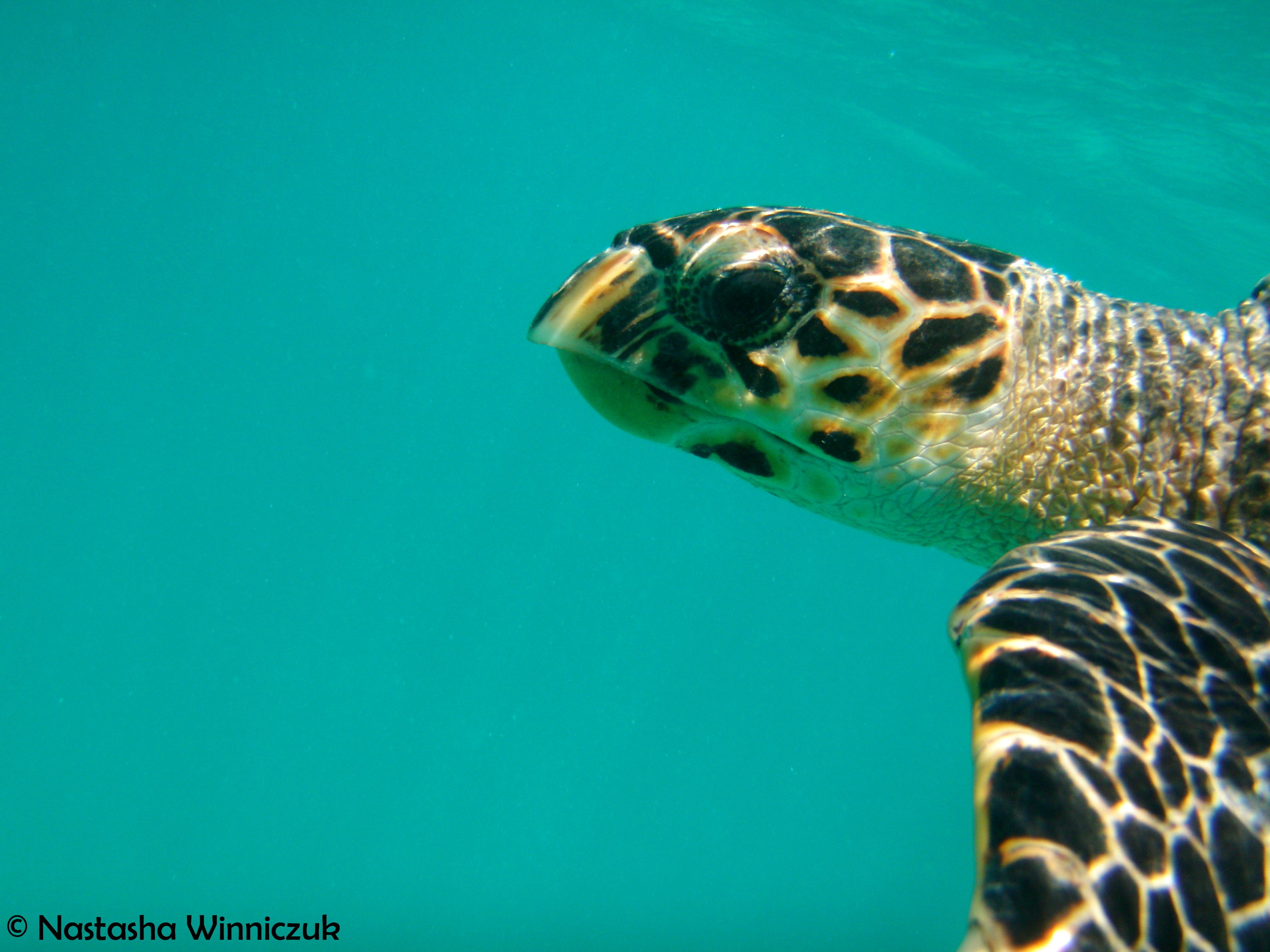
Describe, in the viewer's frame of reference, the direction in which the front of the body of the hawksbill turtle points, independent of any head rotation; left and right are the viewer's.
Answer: facing to the left of the viewer
